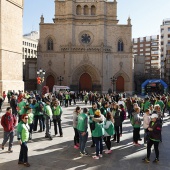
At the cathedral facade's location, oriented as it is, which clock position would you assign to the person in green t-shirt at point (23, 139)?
The person in green t-shirt is roughly at 12 o'clock from the cathedral facade.

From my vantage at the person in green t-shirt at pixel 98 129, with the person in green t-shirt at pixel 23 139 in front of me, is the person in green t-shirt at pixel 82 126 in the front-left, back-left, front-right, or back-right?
front-right

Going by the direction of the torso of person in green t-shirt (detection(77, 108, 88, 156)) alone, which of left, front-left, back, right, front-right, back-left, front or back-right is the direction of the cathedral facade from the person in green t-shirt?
front-left

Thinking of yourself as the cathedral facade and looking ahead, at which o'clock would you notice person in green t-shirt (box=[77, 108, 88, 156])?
The person in green t-shirt is roughly at 12 o'clock from the cathedral facade.

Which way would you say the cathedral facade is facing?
toward the camera

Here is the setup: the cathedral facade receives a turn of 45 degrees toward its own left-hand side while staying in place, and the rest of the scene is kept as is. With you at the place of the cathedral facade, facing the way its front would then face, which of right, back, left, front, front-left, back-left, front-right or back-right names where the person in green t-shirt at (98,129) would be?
front-right

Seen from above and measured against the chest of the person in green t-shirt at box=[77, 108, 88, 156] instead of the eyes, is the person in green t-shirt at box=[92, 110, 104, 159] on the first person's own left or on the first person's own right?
on the first person's own right

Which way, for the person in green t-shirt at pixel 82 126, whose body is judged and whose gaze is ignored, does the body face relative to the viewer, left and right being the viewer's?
facing away from the viewer and to the right of the viewer

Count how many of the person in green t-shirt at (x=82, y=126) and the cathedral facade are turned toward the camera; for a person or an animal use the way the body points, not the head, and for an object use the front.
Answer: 1

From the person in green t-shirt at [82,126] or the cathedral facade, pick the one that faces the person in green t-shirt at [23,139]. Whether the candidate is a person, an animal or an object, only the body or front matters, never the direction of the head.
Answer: the cathedral facade
